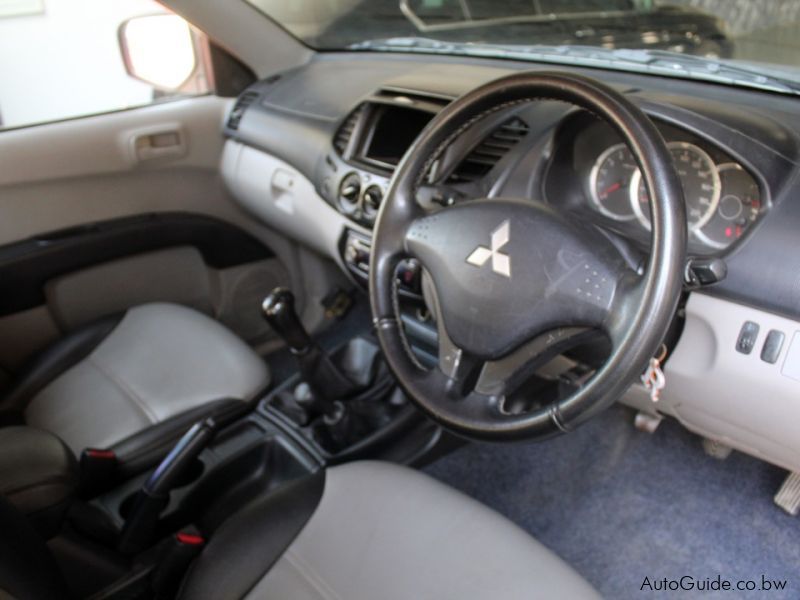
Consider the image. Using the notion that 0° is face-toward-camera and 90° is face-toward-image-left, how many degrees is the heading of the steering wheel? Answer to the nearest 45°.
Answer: approximately 45°

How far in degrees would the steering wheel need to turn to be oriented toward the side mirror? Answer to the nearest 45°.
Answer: approximately 90° to its right

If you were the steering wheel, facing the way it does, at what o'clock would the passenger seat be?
The passenger seat is roughly at 2 o'clock from the steering wheel.

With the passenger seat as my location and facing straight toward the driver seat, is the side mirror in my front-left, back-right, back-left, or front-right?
back-left
